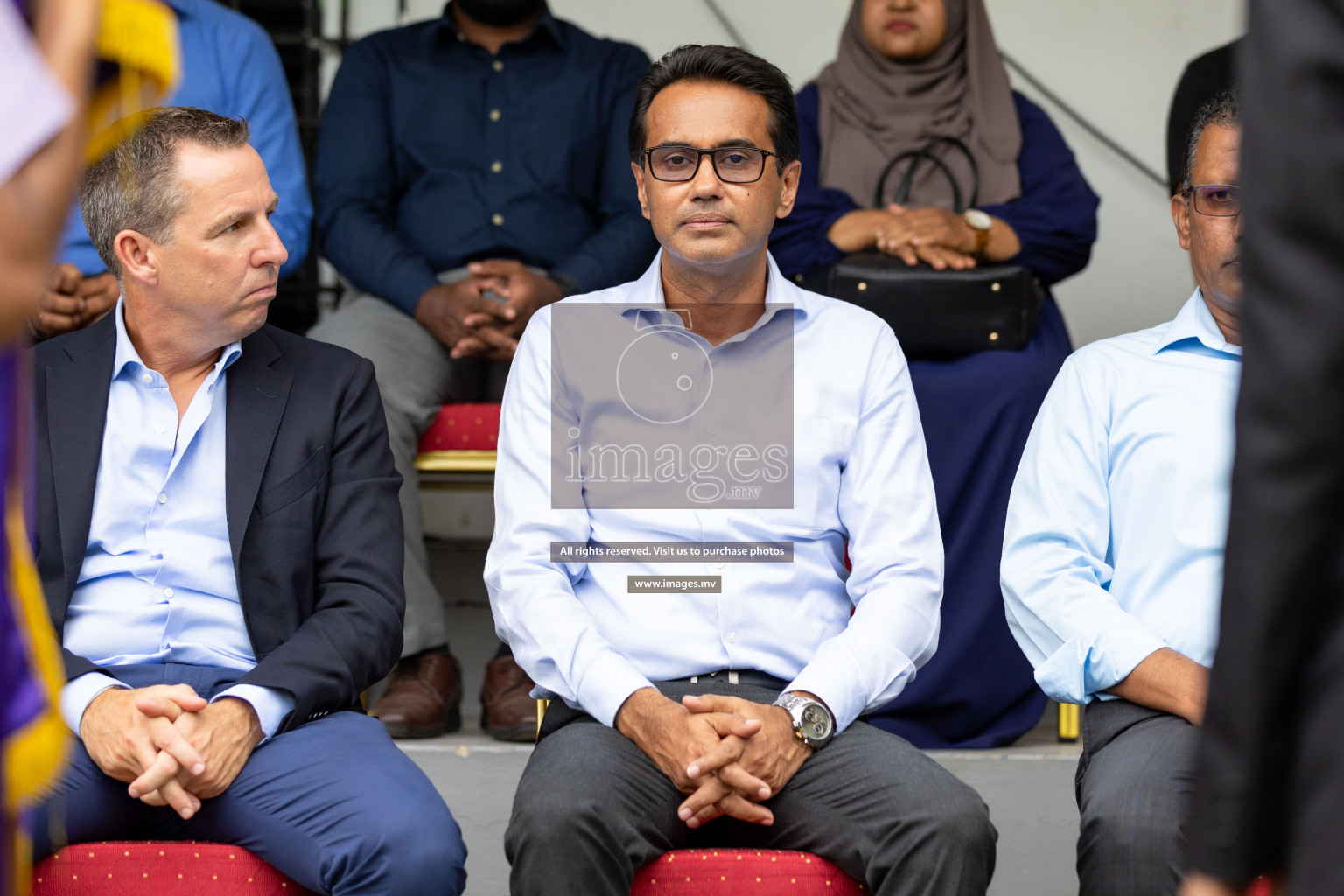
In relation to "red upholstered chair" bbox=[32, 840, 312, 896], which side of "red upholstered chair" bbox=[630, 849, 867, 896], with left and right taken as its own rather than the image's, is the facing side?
right

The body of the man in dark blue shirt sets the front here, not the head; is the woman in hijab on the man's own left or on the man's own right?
on the man's own left

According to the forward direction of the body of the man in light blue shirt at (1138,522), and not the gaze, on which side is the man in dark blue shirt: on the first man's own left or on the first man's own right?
on the first man's own right

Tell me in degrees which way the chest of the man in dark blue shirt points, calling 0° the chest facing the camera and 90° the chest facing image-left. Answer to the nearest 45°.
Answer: approximately 0°

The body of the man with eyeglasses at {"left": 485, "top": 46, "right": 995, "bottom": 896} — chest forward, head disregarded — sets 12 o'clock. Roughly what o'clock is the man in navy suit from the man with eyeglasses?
The man in navy suit is roughly at 3 o'clock from the man with eyeglasses.

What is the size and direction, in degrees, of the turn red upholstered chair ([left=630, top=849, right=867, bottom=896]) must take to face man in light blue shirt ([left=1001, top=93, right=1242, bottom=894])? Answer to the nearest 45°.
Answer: approximately 135° to its left
